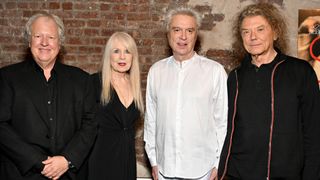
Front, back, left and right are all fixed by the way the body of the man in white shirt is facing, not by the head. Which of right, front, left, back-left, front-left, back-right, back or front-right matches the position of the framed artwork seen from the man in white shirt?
back-left

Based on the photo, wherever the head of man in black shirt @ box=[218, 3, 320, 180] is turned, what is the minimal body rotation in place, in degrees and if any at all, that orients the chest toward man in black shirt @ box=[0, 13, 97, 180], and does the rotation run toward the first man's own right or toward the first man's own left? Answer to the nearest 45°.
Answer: approximately 45° to the first man's own right

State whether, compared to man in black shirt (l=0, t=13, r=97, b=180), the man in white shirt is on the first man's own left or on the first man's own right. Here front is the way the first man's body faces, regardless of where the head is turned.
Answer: on the first man's own left

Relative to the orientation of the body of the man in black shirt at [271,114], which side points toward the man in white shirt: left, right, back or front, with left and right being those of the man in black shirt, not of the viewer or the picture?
right

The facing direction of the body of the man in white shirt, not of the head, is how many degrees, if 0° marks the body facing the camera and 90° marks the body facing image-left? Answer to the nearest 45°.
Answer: approximately 0°

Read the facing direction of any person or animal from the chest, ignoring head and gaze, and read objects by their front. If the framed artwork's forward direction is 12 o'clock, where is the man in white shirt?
The man in white shirt is roughly at 1 o'clock from the framed artwork.

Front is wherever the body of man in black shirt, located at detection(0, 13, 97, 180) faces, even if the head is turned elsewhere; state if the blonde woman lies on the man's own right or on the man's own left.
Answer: on the man's own left

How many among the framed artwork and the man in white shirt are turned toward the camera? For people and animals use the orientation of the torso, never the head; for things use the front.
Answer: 2

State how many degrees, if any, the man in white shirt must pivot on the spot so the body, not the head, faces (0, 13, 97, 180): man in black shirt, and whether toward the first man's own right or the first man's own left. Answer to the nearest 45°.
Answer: approximately 90° to the first man's own right
